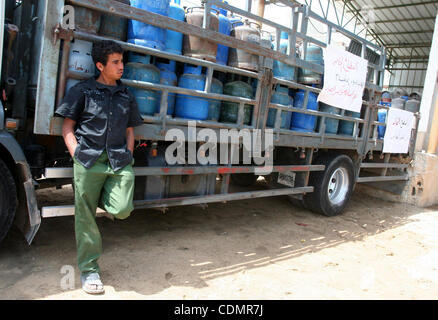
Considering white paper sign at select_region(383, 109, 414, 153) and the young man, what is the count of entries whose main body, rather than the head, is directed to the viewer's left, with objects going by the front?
0

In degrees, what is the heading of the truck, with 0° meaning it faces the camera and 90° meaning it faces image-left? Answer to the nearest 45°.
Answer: approximately 45°

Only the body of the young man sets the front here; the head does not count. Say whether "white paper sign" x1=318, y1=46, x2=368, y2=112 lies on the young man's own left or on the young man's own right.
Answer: on the young man's own left

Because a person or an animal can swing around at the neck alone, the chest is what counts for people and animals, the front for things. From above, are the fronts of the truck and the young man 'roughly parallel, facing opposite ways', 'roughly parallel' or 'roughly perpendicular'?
roughly perpendicular

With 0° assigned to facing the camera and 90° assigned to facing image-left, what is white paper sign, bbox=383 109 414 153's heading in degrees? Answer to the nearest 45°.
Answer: approximately 0°

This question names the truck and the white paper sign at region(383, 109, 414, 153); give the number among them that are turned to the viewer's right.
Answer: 0

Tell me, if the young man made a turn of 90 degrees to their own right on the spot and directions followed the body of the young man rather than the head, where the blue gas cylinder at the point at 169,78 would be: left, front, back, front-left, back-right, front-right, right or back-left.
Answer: back
